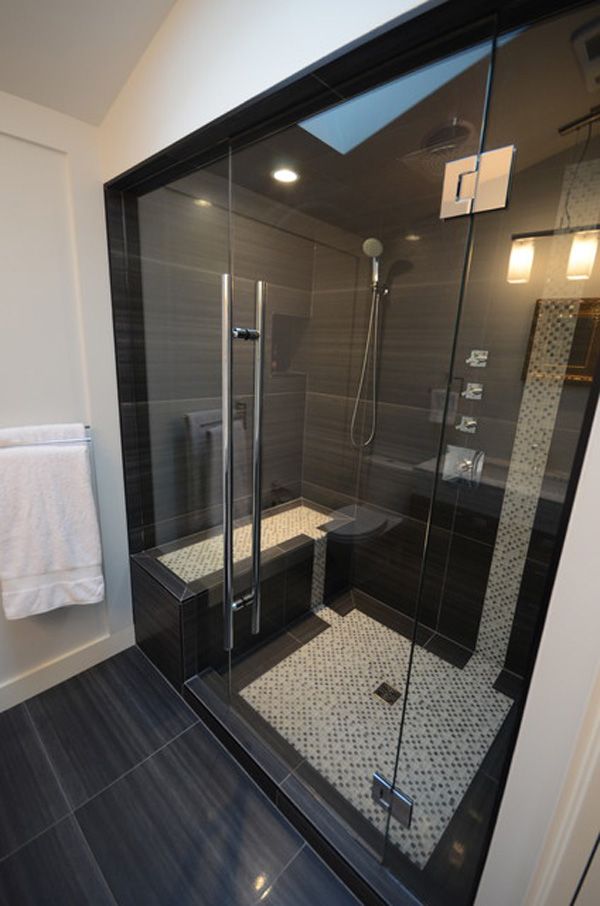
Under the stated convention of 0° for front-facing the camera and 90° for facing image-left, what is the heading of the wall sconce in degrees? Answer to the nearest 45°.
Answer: approximately 45°

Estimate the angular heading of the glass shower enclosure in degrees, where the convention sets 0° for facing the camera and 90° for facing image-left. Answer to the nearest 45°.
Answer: approximately 45°
